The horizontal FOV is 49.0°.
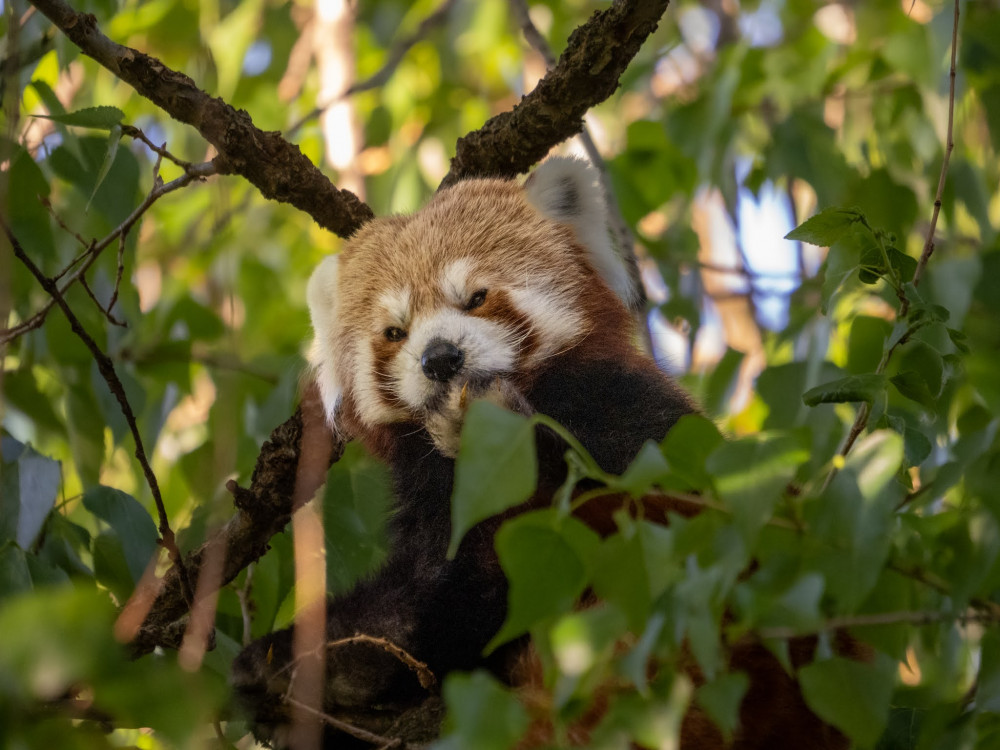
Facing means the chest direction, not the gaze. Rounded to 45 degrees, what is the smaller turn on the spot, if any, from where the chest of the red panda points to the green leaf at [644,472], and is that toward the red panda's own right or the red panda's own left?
approximately 45° to the red panda's own left

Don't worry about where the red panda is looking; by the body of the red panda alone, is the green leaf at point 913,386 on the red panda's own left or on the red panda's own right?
on the red panda's own left

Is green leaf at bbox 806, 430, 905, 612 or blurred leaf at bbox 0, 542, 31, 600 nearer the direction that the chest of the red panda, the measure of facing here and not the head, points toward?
the blurred leaf

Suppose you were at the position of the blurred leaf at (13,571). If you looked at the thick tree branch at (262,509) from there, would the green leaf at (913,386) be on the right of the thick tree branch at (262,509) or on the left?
right

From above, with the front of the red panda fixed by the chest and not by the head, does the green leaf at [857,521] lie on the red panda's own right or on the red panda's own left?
on the red panda's own left

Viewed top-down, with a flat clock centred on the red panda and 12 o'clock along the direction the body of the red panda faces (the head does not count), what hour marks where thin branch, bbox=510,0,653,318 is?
The thin branch is roughly at 6 o'clock from the red panda.

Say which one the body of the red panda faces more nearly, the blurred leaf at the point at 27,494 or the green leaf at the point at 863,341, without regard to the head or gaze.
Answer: the blurred leaf

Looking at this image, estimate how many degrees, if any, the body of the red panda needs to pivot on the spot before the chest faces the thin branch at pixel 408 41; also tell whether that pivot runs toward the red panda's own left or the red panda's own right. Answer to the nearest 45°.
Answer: approximately 135° to the red panda's own right

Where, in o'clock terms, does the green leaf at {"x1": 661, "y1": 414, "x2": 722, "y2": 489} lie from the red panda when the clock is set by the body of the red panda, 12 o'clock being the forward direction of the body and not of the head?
The green leaf is roughly at 10 o'clock from the red panda.

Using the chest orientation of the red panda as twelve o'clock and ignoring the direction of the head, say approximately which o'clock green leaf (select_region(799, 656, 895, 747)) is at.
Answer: The green leaf is roughly at 10 o'clock from the red panda.

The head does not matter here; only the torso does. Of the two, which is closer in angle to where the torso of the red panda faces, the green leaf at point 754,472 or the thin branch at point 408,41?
the green leaf

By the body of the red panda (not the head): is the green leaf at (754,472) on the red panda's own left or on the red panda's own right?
on the red panda's own left

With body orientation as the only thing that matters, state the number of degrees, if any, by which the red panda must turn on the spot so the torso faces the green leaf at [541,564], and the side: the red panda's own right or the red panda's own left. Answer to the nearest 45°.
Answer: approximately 45° to the red panda's own left

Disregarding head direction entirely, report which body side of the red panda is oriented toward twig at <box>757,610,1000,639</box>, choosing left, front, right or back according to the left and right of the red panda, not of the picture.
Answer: left

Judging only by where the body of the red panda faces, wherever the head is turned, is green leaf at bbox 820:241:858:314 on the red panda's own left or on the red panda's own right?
on the red panda's own left

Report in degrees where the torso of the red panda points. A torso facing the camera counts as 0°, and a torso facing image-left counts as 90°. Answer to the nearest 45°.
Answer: approximately 45°
